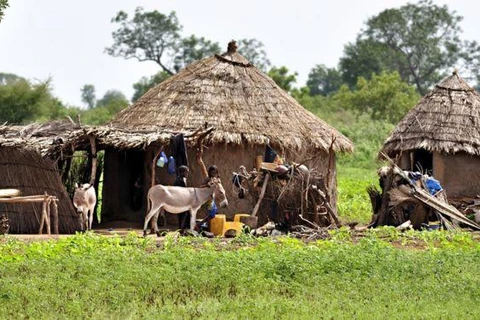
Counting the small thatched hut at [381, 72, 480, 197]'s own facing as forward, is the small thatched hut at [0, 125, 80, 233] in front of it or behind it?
in front

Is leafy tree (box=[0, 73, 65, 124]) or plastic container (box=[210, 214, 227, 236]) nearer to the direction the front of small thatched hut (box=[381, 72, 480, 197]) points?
the plastic container

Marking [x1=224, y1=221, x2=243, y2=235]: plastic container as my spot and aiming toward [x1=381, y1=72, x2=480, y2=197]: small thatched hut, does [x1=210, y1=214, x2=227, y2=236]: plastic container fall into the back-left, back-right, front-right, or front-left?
back-left

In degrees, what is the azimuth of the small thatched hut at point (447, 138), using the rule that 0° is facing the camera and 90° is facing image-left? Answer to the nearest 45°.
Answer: approximately 45°

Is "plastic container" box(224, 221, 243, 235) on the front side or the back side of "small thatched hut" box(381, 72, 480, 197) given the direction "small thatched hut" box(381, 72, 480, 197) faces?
on the front side

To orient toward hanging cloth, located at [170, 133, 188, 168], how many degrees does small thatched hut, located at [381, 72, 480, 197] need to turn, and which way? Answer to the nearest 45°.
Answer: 0° — it already faces it
